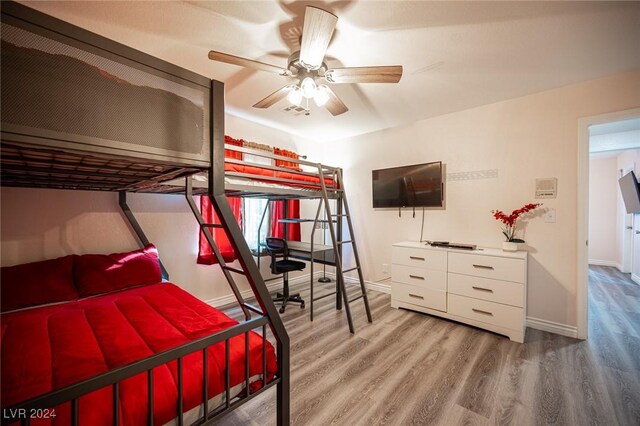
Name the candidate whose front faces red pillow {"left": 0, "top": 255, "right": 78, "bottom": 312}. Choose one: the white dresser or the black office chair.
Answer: the white dresser

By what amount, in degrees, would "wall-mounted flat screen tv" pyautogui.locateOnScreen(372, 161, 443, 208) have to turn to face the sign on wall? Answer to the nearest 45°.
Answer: approximately 135° to its left

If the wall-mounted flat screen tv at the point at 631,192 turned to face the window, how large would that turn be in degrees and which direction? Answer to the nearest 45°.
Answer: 0° — it already faces it

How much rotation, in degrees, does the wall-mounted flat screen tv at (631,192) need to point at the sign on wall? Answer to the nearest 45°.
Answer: approximately 45° to its left

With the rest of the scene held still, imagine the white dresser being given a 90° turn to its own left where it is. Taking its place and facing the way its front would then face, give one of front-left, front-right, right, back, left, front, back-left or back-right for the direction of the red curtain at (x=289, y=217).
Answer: back-right

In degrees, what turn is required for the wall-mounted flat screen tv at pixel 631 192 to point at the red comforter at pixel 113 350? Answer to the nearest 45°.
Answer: approximately 45° to its left

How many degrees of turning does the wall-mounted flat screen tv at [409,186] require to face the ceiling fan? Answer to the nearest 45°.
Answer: approximately 45° to its left

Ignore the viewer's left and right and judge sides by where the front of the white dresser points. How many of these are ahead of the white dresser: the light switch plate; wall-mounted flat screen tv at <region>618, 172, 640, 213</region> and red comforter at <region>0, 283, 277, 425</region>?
1

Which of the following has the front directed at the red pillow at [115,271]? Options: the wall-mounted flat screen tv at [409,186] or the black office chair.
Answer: the wall-mounted flat screen tv

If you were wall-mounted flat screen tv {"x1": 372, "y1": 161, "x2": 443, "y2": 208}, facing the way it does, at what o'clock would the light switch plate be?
The light switch plate is roughly at 8 o'clock from the wall-mounted flat screen tv.
